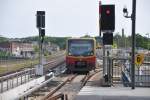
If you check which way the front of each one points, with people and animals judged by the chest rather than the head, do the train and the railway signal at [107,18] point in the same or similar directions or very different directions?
same or similar directions

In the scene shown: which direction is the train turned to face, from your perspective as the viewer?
facing the viewer

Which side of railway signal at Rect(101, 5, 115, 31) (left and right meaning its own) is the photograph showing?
front

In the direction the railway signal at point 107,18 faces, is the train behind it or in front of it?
behind

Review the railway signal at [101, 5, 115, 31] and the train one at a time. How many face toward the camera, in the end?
2

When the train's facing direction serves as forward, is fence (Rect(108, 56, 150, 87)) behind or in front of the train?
in front

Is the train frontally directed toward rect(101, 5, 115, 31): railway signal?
yes
